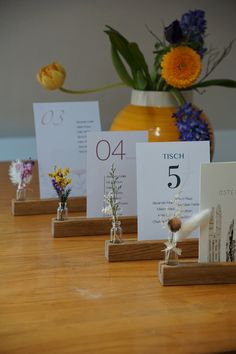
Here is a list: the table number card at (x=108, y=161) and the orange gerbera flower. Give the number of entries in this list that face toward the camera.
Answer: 2

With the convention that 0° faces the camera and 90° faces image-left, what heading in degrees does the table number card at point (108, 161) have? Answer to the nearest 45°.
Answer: approximately 0°
